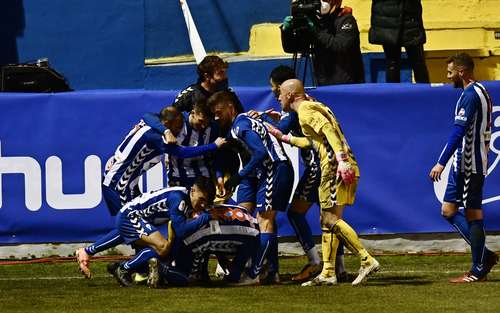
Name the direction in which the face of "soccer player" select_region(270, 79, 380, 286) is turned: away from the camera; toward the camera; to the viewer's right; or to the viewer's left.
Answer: to the viewer's left

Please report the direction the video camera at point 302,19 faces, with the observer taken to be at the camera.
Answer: facing to the left of the viewer

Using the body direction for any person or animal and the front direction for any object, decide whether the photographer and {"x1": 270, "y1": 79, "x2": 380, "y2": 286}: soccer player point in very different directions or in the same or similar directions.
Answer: same or similar directions

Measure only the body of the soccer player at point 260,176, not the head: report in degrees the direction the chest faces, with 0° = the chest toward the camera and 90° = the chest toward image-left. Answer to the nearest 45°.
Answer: approximately 90°

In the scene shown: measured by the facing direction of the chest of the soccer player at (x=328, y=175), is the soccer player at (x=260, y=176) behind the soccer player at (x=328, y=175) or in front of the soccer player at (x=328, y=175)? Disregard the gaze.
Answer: in front

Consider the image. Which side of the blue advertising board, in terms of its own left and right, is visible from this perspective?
front

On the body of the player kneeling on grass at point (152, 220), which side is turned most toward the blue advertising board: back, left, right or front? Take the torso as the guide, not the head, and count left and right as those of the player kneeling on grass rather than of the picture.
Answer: left

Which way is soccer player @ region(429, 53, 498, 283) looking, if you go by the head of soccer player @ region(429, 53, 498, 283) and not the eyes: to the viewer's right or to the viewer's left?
to the viewer's left

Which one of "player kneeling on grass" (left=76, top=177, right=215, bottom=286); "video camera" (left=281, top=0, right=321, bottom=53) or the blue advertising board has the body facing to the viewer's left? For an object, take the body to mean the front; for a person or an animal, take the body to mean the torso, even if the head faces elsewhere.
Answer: the video camera

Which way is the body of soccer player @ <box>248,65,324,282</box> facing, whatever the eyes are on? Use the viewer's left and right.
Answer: facing to the left of the viewer

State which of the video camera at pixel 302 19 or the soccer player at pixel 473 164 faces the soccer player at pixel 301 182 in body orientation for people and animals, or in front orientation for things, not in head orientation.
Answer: the soccer player at pixel 473 164

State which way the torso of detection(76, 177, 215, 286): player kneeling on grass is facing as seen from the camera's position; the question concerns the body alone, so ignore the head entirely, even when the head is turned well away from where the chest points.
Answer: to the viewer's right
